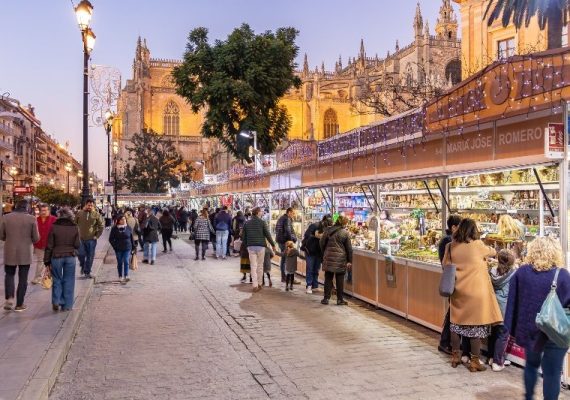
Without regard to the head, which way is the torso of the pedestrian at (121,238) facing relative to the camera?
toward the camera

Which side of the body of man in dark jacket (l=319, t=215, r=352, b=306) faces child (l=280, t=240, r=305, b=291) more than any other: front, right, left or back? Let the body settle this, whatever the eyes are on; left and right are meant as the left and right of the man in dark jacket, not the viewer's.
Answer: left

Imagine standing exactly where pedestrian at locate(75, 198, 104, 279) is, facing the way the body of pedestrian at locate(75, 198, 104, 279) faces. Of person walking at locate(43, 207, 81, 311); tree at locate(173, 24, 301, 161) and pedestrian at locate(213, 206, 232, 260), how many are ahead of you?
1

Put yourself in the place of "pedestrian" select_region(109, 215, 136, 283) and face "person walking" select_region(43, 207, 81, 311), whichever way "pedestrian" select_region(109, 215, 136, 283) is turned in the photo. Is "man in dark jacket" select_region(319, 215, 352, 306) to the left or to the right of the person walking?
left

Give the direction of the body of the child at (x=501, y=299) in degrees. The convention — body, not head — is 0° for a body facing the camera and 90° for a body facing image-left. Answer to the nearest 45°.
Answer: approximately 225°

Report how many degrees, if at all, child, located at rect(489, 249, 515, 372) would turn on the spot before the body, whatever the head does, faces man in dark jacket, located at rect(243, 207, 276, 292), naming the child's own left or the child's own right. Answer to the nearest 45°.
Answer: approximately 90° to the child's own left

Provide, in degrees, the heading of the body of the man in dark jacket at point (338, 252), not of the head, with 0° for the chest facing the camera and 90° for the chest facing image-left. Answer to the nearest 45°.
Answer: approximately 225°

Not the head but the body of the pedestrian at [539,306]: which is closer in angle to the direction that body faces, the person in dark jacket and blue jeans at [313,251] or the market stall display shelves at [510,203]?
the market stall display shelves

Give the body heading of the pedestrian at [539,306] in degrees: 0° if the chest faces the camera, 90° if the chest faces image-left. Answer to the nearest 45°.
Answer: approximately 180°

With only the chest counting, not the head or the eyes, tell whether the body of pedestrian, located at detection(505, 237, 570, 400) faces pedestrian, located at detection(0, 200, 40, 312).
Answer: no

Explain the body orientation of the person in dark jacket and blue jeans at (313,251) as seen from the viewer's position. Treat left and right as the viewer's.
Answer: facing to the right of the viewer

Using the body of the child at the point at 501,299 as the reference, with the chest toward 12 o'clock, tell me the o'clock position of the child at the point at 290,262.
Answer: the child at the point at 290,262 is roughly at 9 o'clock from the child at the point at 501,299.

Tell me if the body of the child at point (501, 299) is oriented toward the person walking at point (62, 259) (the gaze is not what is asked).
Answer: no
